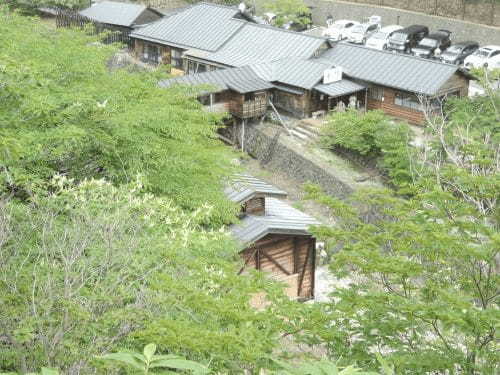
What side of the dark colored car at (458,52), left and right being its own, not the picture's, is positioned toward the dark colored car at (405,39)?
right

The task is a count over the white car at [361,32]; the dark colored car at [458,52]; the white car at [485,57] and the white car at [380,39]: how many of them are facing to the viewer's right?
0

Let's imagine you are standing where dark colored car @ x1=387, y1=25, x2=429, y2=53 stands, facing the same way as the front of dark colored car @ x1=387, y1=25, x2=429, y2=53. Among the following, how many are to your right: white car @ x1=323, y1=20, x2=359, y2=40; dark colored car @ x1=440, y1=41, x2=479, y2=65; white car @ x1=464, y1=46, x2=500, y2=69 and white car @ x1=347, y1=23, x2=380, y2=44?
2

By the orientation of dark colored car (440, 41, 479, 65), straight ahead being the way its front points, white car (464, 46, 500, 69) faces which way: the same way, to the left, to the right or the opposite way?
the same way

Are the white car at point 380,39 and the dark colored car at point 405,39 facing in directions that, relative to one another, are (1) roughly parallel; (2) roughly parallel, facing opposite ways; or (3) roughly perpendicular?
roughly parallel

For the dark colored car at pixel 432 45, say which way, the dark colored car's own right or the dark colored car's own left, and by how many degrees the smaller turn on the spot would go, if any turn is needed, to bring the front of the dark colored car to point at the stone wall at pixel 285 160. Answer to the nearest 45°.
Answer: approximately 45° to the dark colored car's own left

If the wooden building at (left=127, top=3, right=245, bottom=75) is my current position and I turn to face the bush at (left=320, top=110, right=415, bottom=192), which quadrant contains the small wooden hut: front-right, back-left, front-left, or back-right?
front-right

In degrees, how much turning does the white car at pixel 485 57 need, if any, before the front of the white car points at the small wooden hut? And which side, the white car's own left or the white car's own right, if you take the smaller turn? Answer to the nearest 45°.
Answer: approximately 45° to the white car's own left

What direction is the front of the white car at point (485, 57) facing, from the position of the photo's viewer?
facing the viewer and to the left of the viewer

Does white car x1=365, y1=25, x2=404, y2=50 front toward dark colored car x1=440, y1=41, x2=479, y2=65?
no

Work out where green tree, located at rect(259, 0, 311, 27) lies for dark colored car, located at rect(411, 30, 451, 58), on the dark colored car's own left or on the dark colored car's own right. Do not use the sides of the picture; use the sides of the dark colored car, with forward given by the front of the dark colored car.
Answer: on the dark colored car's own right

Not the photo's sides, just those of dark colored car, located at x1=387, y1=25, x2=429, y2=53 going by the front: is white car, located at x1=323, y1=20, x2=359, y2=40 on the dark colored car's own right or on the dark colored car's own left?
on the dark colored car's own right

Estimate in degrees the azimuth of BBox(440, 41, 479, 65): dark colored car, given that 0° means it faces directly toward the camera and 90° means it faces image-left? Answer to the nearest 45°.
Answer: approximately 45°

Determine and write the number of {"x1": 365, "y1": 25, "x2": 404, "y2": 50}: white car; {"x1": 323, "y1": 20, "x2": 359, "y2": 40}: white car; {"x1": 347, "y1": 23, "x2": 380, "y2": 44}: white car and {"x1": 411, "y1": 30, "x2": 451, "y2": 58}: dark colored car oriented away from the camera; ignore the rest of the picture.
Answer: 0

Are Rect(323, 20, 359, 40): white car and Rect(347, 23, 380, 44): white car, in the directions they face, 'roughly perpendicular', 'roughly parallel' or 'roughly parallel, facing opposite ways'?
roughly parallel

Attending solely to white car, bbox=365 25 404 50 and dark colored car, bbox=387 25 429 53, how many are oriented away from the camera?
0

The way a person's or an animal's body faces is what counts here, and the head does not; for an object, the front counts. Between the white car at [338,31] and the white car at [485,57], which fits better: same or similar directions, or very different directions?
same or similar directions

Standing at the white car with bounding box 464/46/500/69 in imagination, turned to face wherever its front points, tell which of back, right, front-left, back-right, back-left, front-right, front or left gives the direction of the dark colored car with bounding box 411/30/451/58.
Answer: right

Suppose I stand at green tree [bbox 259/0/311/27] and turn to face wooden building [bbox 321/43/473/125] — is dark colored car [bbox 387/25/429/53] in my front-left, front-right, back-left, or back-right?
front-left
